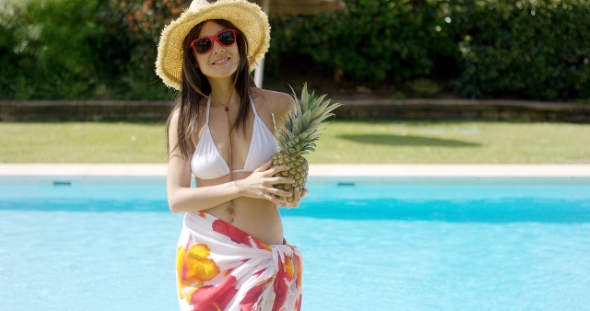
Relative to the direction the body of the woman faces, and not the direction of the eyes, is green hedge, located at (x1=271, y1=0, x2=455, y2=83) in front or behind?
behind

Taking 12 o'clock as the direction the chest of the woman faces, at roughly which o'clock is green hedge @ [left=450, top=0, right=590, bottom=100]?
The green hedge is roughly at 7 o'clock from the woman.

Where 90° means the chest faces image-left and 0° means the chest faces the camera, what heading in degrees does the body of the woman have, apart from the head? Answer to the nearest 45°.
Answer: approximately 0°

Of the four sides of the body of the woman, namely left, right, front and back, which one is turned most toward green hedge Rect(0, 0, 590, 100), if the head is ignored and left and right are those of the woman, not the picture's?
back
